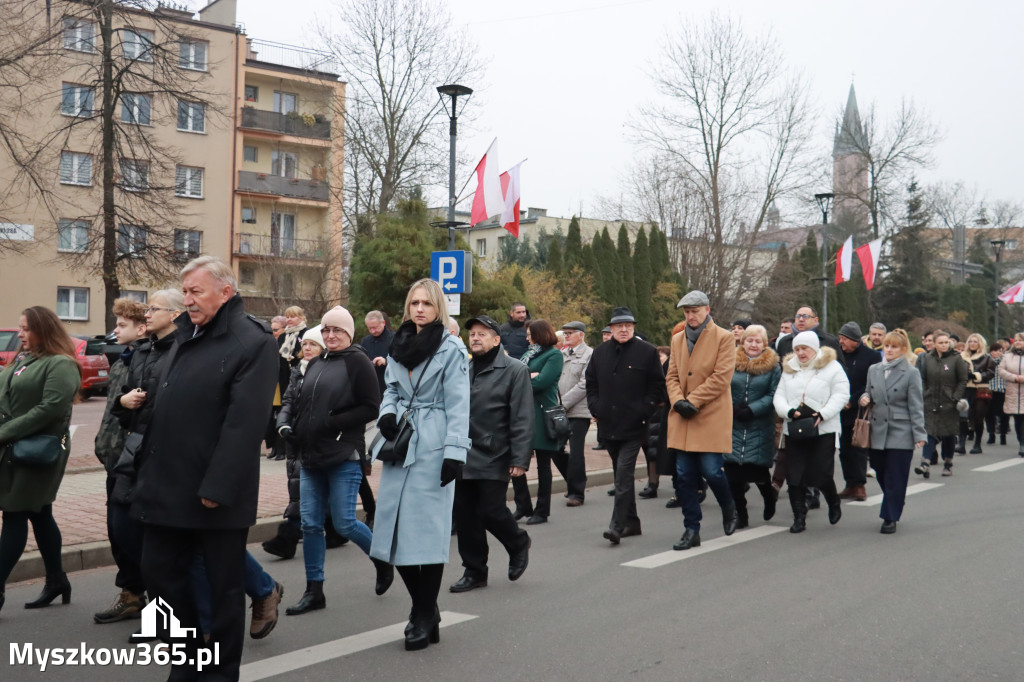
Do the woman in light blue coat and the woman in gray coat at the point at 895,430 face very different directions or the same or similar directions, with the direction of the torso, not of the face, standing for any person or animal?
same or similar directions

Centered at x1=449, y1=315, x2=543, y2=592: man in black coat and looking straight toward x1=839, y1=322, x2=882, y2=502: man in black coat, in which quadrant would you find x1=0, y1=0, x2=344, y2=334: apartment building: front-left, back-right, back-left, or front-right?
front-left

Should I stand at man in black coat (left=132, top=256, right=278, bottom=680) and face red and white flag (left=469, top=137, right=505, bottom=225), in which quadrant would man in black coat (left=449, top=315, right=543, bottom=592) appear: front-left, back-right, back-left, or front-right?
front-right

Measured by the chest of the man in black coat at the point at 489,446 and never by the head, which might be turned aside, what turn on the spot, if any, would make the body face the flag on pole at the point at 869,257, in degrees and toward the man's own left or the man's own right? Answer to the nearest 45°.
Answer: approximately 180°

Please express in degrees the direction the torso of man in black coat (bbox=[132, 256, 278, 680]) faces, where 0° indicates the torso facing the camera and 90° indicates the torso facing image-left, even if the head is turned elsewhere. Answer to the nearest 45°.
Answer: approximately 45°

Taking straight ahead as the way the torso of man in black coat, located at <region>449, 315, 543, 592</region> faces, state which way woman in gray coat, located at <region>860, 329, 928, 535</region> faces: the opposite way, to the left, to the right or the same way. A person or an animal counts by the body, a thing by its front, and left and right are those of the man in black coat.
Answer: the same way

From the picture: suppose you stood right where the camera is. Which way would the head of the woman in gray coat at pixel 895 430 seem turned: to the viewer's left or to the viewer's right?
to the viewer's left

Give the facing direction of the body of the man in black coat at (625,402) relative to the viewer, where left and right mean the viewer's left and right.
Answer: facing the viewer and to the left of the viewer

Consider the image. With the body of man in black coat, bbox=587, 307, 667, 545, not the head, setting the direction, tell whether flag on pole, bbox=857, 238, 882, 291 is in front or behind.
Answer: behind

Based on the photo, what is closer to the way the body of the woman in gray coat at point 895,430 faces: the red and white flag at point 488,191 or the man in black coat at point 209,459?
the man in black coat

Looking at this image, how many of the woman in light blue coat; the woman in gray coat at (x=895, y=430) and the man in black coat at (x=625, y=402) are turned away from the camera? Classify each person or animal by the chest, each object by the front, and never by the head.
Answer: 0

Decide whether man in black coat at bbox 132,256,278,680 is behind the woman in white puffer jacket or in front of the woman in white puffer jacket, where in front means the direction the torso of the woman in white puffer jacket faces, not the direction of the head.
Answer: in front

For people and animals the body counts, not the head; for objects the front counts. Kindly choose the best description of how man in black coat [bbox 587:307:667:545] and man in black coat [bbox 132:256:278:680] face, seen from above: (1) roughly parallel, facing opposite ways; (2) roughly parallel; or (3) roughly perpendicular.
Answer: roughly parallel

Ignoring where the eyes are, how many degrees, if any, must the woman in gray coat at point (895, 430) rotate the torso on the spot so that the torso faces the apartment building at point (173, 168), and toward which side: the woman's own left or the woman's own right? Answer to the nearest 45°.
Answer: approximately 90° to the woman's own right
